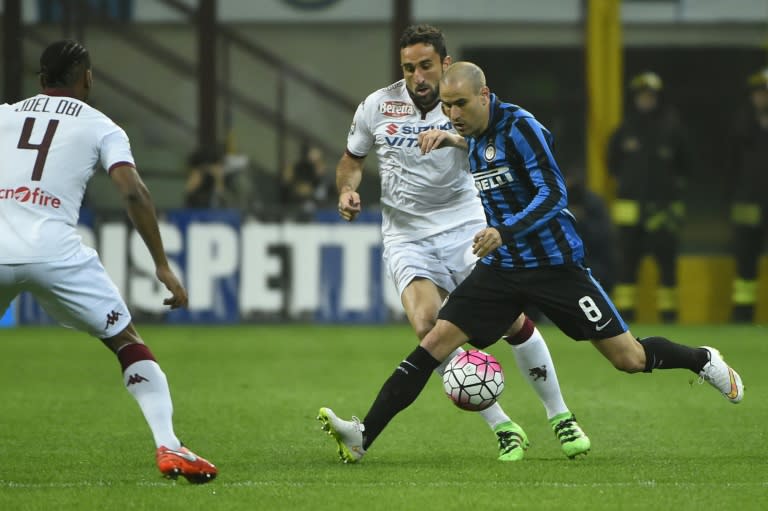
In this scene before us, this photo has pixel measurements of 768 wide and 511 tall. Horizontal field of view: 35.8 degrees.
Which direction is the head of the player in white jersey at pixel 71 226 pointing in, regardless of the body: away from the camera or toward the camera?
away from the camera

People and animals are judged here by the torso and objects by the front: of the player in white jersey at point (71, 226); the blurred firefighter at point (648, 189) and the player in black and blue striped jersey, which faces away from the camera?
the player in white jersey

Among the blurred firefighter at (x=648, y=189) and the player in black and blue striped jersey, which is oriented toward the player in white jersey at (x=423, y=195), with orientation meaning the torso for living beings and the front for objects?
the blurred firefighter

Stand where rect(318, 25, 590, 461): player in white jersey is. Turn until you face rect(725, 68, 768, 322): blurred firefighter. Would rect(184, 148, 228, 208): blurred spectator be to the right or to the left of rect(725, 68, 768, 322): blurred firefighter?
left

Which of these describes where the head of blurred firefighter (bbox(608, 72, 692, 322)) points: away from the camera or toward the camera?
toward the camera

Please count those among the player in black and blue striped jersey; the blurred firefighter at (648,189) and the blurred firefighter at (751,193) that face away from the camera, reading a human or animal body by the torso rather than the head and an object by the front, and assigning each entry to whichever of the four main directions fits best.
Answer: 0

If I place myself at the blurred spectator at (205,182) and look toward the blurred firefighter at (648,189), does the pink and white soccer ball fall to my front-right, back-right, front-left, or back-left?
front-right

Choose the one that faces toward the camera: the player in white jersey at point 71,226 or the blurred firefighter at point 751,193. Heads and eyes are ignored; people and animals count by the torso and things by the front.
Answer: the blurred firefighter

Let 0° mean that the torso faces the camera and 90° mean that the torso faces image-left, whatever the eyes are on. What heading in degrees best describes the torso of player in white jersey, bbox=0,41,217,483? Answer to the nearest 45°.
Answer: approximately 180°

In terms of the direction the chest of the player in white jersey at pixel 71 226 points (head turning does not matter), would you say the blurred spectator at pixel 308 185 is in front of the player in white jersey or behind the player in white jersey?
in front

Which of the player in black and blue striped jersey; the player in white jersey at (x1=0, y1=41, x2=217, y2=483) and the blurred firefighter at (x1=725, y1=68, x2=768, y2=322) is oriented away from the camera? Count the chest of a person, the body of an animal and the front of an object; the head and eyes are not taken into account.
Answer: the player in white jersey

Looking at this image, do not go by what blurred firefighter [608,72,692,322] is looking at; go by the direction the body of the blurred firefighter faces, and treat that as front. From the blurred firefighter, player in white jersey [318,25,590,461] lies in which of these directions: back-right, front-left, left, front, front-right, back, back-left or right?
front

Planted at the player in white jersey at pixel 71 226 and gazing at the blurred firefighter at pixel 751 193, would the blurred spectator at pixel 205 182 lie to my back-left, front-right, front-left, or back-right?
front-left

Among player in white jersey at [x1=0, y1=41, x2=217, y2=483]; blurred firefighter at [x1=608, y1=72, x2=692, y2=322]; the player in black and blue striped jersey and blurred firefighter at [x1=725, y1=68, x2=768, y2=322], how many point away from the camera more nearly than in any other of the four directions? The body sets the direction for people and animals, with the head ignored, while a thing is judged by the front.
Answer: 1

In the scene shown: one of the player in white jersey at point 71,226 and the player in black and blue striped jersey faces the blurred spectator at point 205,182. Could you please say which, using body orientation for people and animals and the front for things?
the player in white jersey

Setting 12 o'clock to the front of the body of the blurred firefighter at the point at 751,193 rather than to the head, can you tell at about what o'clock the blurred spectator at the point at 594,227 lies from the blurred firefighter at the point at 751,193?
the blurred spectator at the point at 594,227 is roughly at 2 o'clock from the blurred firefighter at the point at 751,193.

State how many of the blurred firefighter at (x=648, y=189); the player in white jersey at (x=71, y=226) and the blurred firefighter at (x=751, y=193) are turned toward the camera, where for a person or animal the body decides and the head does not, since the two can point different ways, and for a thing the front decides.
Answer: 2
